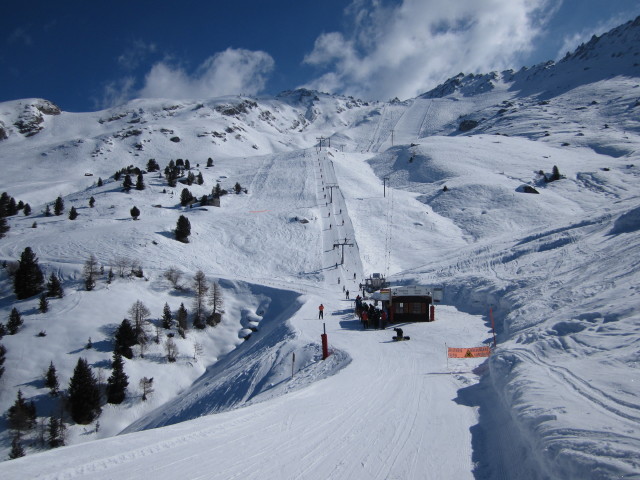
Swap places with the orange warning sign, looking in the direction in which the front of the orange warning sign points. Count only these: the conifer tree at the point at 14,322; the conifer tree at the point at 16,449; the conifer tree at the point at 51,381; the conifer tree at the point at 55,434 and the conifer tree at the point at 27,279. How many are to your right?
5

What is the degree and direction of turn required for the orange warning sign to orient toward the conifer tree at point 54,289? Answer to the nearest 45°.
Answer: approximately 90° to its right

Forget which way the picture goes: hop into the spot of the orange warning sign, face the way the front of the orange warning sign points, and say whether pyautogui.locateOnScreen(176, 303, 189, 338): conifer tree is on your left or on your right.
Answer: on your right

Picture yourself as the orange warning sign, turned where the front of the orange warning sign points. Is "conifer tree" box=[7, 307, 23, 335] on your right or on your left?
on your right

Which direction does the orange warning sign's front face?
toward the camera

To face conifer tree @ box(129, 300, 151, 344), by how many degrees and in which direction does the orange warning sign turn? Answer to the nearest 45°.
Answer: approximately 90° to its right

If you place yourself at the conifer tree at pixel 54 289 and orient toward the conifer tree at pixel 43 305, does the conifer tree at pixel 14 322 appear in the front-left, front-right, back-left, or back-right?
front-right

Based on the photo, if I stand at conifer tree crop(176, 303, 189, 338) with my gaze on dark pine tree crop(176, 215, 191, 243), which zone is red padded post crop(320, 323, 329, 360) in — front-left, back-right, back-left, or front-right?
back-right

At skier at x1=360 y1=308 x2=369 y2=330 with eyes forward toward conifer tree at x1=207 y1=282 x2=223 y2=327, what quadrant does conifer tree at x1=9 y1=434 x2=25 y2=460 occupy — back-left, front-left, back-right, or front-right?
front-left

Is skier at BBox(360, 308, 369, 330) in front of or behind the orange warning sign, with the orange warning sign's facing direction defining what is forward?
behind

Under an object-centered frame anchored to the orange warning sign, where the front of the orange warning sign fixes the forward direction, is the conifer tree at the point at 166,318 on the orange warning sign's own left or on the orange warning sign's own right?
on the orange warning sign's own right

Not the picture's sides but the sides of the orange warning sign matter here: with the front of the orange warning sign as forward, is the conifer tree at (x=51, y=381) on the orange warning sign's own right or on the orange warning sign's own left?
on the orange warning sign's own right

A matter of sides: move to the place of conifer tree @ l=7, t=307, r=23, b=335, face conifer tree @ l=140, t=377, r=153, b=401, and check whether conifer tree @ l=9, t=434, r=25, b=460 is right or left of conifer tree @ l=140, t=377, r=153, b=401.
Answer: right

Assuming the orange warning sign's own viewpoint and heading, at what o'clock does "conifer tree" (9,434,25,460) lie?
The conifer tree is roughly at 3 o'clock from the orange warning sign.

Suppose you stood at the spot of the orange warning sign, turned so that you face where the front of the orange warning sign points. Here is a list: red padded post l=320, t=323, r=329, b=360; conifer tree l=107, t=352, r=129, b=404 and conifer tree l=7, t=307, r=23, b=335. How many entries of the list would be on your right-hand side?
3

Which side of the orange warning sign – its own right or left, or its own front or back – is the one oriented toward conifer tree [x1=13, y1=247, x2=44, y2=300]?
right
